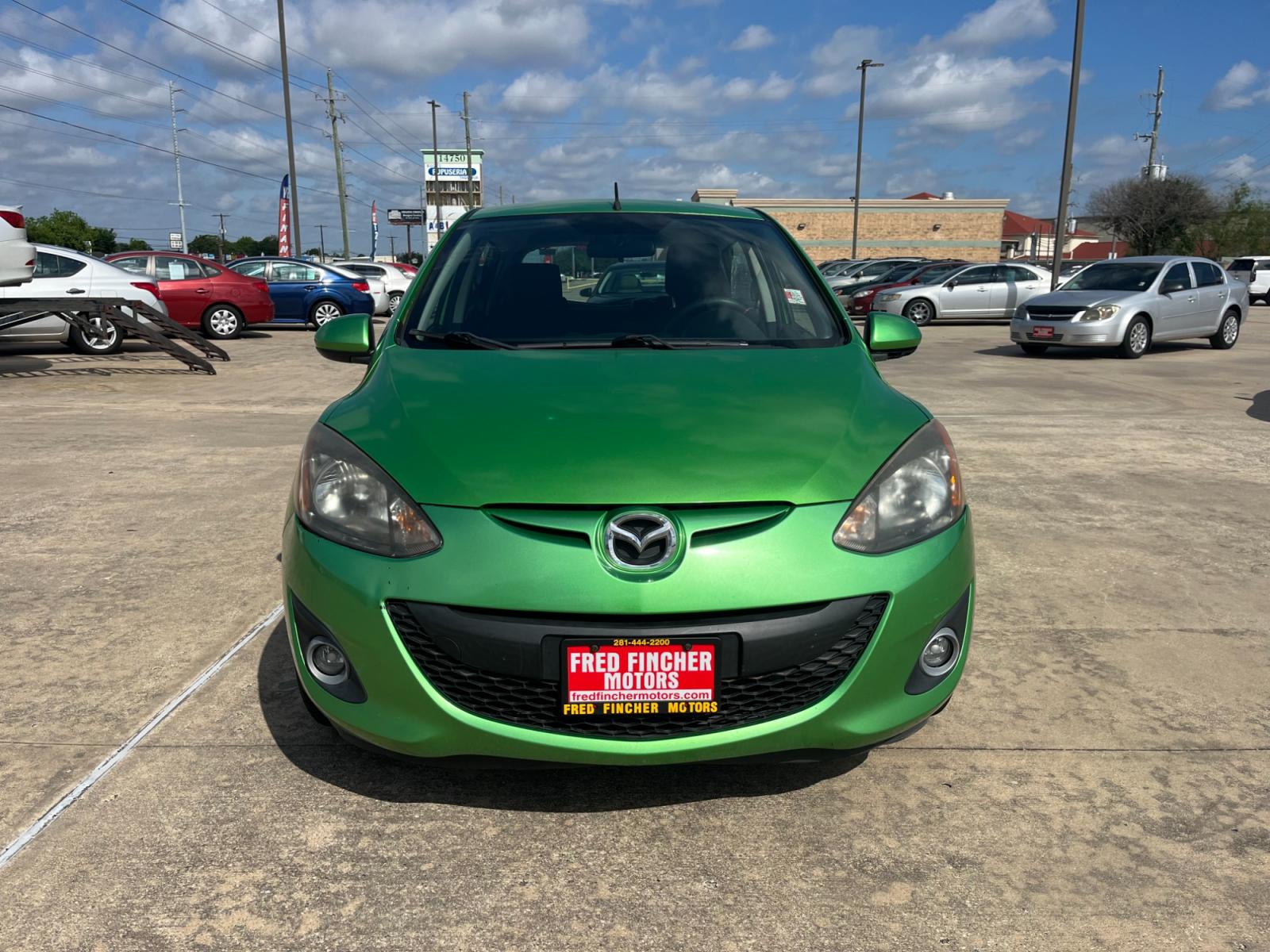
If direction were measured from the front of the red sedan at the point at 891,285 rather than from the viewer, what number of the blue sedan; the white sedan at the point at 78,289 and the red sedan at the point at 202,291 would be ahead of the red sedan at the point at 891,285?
3

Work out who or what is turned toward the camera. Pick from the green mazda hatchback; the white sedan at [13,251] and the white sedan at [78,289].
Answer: the green mazda hatchback

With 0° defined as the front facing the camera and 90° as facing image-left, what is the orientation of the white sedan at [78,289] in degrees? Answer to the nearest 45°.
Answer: approximately 90°

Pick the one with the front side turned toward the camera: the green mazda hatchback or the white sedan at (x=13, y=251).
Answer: the green mazda hatchback

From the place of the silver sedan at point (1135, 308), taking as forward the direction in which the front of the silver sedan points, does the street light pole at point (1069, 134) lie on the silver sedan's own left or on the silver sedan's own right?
on the silver sedan's own right

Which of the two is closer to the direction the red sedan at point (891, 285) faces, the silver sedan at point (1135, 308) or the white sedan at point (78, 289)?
the white sedan

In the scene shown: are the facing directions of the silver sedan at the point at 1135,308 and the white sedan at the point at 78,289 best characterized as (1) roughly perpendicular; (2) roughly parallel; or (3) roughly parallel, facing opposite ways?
roughly parallel

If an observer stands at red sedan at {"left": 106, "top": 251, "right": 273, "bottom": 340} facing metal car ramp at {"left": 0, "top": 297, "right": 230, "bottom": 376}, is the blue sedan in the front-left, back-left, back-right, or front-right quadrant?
back-left

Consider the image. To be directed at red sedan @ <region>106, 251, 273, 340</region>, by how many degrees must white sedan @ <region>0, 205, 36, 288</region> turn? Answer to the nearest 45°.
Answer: approximately 135° to its right

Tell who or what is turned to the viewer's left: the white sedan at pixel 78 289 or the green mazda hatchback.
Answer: the white sedan

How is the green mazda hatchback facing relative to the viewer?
toward the camera

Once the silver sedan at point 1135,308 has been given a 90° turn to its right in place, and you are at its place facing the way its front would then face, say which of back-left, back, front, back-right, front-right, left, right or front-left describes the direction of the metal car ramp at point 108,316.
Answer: left

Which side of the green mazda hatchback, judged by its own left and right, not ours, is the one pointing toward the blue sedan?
back

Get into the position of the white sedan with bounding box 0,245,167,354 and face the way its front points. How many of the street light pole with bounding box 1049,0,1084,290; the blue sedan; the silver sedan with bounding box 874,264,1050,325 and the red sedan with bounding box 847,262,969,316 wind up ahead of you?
0

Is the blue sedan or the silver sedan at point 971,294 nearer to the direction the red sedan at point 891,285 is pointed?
the blue sedan

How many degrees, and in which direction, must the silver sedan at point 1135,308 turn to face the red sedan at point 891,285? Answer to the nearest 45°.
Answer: approximately 90° to its right

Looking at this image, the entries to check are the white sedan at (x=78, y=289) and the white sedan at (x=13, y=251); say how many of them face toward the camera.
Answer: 0

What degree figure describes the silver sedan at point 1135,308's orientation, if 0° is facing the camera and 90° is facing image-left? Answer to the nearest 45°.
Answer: approximately 45°

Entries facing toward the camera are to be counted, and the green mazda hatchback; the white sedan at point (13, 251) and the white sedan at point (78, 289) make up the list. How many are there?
1
